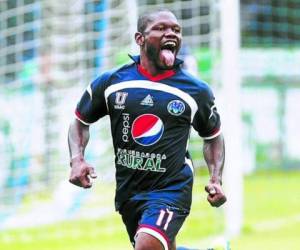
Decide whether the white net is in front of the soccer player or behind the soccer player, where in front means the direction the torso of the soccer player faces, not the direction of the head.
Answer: behind

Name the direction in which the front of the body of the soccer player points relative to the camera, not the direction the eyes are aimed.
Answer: toward the camera
